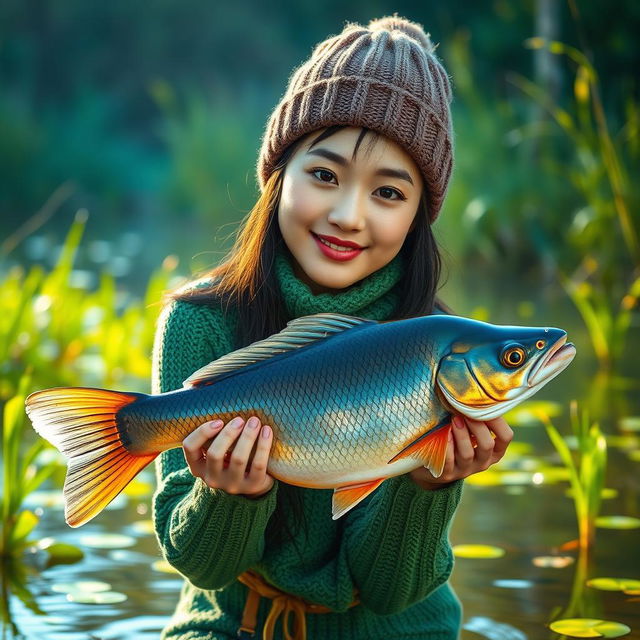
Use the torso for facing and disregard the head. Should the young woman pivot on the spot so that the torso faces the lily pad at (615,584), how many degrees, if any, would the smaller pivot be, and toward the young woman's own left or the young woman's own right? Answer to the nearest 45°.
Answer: approximately 135° to the young woman's own left

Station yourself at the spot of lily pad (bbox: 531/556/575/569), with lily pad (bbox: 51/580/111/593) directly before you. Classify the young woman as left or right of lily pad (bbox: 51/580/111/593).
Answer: left

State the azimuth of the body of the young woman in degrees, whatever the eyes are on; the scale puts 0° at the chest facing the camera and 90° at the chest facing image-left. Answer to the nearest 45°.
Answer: approximately 0°

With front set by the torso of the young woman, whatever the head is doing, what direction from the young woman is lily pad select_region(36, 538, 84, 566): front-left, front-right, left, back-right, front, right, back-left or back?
back-right

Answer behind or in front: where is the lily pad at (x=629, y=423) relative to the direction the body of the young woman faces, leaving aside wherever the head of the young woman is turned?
behind

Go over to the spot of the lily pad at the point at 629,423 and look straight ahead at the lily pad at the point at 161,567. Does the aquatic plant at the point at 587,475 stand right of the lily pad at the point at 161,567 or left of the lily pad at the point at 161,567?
left
